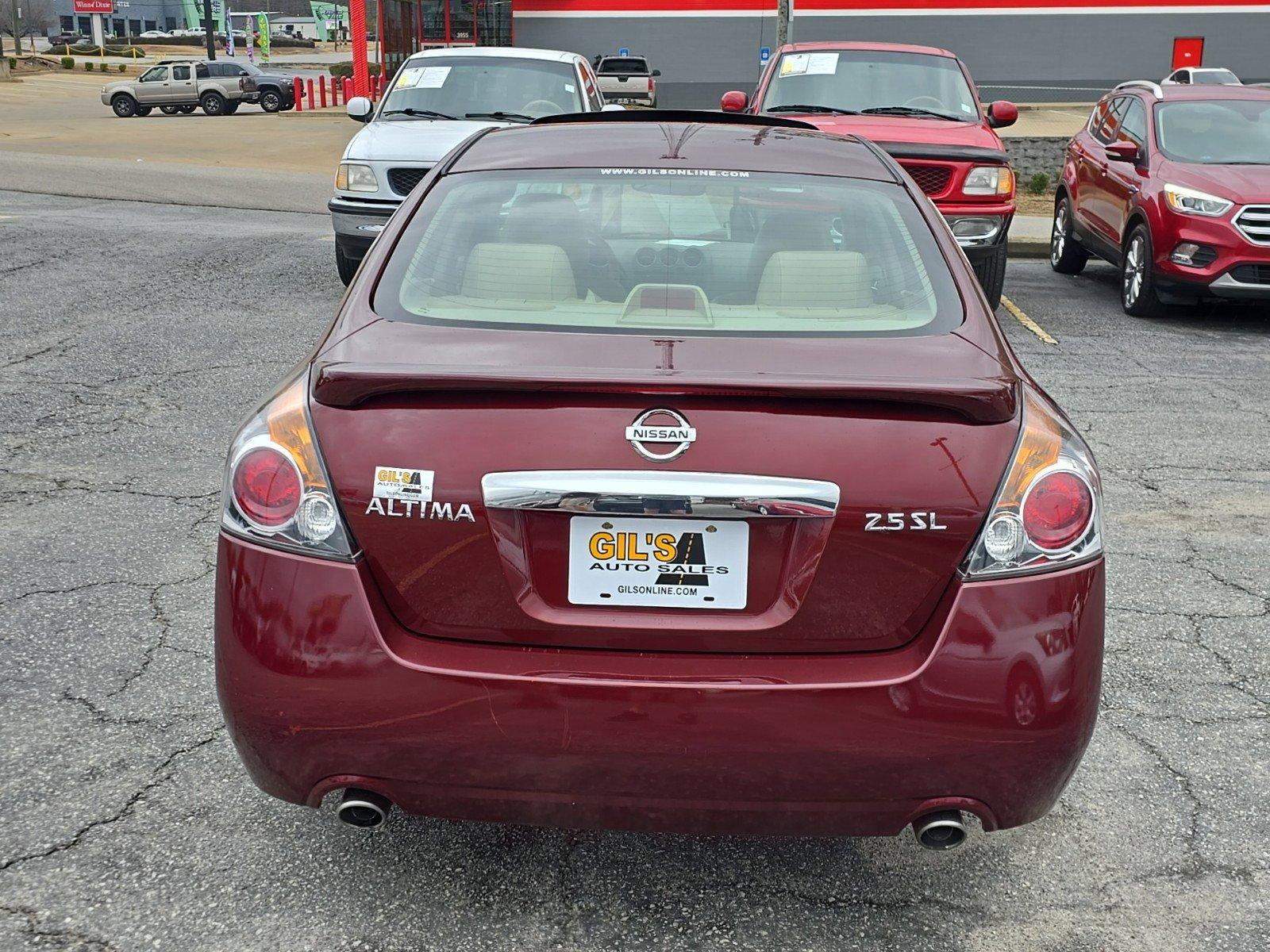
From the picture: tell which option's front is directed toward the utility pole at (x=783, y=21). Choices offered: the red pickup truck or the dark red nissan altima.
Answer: the dark red nissan altima

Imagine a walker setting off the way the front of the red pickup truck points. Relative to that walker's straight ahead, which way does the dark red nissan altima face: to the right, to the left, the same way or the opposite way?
the opposite way

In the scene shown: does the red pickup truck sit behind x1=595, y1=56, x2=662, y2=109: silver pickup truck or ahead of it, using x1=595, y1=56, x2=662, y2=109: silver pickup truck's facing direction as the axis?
behind

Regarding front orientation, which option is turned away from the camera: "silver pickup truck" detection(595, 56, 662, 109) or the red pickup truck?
the silver pickup truck

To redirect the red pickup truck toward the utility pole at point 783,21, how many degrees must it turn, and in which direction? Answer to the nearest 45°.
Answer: approximately 180°

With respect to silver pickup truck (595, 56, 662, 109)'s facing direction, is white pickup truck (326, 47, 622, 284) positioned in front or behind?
behind

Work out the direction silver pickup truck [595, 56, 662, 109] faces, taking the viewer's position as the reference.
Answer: facing away from the viewer

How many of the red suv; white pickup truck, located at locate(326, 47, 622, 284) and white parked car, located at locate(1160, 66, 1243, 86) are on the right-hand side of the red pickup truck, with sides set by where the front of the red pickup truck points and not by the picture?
1

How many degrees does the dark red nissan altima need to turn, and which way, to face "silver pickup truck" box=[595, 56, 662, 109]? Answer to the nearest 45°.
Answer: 0° — it already faces it

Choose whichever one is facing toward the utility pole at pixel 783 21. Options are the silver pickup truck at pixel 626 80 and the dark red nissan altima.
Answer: the dark red nissan altima

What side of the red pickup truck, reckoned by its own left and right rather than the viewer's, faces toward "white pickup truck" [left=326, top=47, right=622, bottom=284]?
right

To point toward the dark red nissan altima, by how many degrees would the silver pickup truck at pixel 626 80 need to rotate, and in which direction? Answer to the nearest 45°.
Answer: approximately 180°

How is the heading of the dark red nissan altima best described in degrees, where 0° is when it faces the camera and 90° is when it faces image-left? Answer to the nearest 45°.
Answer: approximately 180°

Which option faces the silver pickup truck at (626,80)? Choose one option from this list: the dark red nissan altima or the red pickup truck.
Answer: the dark red nissan altima

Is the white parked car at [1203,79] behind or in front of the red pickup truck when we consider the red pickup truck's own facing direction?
behind

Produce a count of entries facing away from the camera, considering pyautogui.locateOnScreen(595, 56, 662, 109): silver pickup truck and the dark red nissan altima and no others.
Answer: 2
